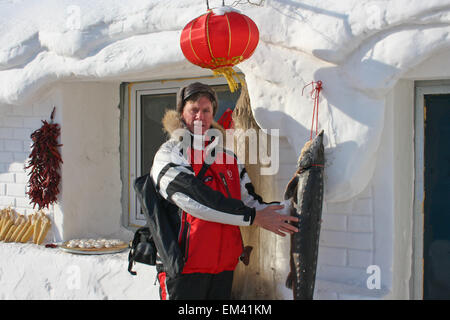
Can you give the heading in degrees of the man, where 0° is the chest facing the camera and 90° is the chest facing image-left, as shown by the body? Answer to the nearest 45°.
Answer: approximately 315°

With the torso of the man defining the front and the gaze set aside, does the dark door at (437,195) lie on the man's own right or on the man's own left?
on the man's own left
